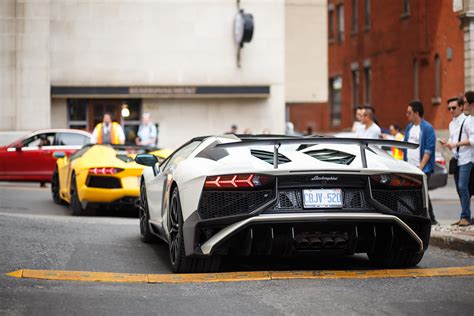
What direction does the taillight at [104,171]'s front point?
toward the camera

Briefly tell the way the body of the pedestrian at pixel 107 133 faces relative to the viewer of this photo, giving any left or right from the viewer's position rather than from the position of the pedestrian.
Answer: facing the viewer

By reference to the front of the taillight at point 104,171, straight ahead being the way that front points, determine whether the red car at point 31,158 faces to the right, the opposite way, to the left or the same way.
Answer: to the right

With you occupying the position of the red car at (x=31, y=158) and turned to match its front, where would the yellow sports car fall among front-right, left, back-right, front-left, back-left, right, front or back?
left

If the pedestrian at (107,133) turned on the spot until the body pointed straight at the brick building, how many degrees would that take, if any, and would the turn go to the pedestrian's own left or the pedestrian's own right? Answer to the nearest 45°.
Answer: approximately 135° to the pedestrian's own left

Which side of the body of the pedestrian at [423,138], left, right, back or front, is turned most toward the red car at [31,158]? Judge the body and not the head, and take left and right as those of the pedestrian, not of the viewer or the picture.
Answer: right

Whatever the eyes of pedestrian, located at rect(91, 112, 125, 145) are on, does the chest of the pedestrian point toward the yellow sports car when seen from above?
yes

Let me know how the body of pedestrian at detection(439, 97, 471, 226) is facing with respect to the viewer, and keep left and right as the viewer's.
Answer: facing the viewer and to the left of the viewer

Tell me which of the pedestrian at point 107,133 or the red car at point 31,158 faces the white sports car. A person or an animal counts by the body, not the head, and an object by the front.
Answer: the pedestrian

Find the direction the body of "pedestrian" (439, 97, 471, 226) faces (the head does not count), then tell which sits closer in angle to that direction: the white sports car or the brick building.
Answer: the white sports car

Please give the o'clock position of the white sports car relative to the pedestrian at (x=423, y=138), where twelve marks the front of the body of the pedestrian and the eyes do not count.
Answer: The white sports car is roughly at 11 o'clock from the pedestrian.

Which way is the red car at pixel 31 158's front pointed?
to the viewer's left

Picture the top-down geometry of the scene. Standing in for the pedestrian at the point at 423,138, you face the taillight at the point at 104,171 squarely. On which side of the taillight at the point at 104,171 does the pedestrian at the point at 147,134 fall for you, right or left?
right

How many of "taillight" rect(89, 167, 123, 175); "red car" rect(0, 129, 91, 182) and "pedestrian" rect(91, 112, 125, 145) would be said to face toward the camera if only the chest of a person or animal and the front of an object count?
2

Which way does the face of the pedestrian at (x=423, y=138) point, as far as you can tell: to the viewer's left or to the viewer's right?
to the viewer's left

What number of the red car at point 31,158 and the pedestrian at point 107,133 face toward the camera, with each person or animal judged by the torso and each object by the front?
1
